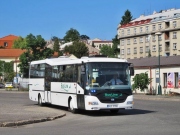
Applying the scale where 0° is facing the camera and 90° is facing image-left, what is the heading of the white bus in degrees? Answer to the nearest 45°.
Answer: approximately 315°
